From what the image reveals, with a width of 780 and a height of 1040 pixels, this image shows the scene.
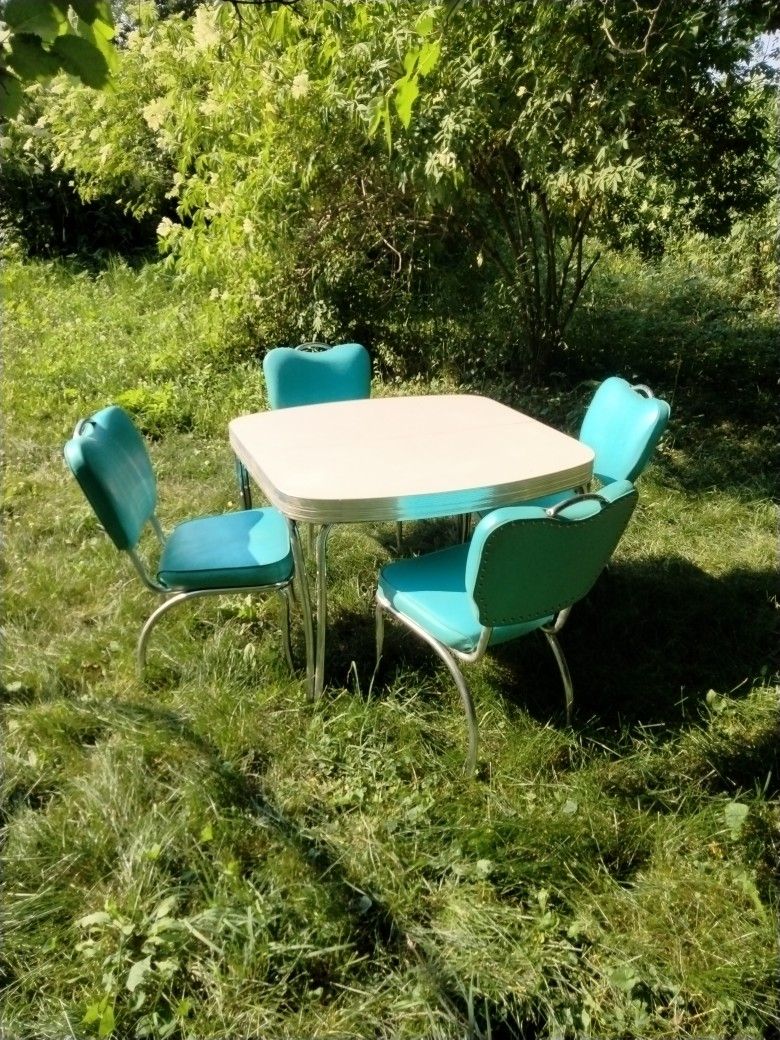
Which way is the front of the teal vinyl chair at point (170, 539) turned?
to the viewer's right

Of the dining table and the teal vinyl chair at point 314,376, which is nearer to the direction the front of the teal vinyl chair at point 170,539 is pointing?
the dining table

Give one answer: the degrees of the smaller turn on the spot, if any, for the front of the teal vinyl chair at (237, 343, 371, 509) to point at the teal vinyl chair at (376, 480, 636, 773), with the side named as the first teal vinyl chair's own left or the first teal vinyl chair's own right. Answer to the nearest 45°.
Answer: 0° — it already faces it

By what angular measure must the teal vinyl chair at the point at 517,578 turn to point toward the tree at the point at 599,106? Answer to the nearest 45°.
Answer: approximately 45° to its right

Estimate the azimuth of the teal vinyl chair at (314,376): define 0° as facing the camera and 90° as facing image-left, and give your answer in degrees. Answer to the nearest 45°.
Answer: approximately 0°

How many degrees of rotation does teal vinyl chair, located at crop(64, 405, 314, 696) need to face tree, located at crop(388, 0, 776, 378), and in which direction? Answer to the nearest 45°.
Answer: approximately 45° to its left

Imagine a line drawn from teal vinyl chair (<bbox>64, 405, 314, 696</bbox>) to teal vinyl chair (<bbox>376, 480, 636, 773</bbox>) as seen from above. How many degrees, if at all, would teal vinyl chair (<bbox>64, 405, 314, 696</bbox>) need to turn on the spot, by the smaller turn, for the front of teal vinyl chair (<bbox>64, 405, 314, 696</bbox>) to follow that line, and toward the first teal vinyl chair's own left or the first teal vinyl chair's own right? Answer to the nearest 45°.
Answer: approximately 45° to the first teal vinyl chair's own right

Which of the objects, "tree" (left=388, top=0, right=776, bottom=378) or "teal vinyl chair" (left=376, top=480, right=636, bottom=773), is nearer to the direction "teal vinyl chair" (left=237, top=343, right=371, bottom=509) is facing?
the teal vinyl chair

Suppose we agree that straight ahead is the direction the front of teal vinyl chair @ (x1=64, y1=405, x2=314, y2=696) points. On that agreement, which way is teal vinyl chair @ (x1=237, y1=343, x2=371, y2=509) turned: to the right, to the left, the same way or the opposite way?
to the right

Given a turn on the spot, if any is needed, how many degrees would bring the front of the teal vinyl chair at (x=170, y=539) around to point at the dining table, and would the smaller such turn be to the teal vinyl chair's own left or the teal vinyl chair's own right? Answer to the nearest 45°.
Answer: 0° — it already faces it

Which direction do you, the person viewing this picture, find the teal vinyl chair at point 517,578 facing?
facing away from the viewer and to the left of the viewer

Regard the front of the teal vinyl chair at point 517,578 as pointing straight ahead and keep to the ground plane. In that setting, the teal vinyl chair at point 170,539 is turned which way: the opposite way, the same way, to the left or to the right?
to the right
